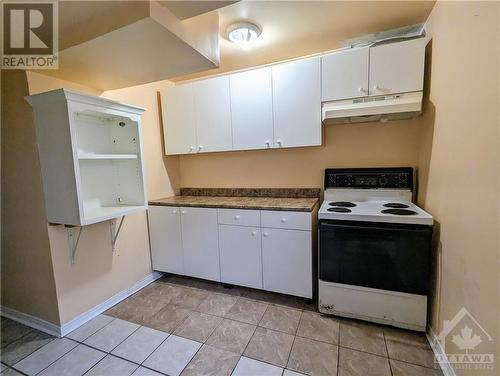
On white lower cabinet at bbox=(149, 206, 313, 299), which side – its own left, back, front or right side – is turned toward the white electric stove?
left

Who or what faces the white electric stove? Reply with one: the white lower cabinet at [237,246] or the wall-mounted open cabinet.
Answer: the wall-mounted open cabinet

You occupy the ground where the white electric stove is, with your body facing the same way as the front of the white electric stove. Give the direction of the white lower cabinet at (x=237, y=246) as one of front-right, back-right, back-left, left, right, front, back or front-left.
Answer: right

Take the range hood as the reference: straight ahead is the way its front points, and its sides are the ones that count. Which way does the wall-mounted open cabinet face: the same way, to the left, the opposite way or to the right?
to the left

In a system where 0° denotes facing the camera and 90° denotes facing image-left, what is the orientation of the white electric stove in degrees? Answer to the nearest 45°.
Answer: approximately 0°

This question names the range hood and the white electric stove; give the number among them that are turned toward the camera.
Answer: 2

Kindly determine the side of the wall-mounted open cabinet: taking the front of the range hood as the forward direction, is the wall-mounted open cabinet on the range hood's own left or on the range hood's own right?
on the range hood's own right

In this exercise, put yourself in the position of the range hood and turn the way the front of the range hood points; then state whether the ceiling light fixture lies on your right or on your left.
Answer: on your right

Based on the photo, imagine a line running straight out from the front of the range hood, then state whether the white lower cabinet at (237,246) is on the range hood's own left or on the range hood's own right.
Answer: on the range hood's own right

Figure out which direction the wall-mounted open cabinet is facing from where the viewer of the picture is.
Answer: facing the viewer and to the right of the viewer
